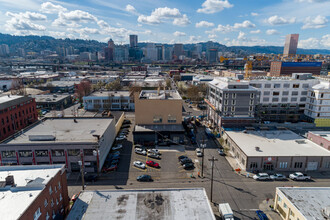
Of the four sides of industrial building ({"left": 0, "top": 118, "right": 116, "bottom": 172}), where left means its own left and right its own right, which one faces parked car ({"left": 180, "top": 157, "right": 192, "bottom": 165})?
left

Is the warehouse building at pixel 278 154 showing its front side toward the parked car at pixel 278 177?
yes

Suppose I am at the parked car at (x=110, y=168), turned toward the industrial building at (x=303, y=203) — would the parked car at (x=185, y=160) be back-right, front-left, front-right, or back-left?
front-left

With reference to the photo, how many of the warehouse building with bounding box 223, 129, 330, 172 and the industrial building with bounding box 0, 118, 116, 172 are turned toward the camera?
2

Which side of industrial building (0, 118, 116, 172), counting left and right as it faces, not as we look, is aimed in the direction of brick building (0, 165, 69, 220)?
front

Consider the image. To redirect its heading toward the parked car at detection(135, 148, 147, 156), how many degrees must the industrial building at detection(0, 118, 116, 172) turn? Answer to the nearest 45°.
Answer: approximately 90° to its left

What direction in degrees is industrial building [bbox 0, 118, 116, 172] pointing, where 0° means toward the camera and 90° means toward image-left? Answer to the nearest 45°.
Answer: approximately 0°

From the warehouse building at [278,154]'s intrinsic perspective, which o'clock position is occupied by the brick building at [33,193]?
The brick building is roughly at 1 o'clock from the warehouse building.

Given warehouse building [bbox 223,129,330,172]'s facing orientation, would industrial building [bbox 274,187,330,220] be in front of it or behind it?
in front

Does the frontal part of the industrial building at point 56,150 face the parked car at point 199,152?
no

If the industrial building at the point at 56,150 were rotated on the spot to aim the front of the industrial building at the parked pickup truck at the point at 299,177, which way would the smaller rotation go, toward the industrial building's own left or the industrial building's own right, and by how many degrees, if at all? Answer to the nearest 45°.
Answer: approximately 45° to the industrial building's own left

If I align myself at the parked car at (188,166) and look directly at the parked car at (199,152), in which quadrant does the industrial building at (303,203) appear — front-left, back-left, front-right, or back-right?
back-right

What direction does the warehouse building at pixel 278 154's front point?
toward the camera

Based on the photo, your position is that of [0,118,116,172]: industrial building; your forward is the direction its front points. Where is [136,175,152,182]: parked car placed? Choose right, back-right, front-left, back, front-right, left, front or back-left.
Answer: front-left

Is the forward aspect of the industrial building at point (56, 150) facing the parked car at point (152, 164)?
no
